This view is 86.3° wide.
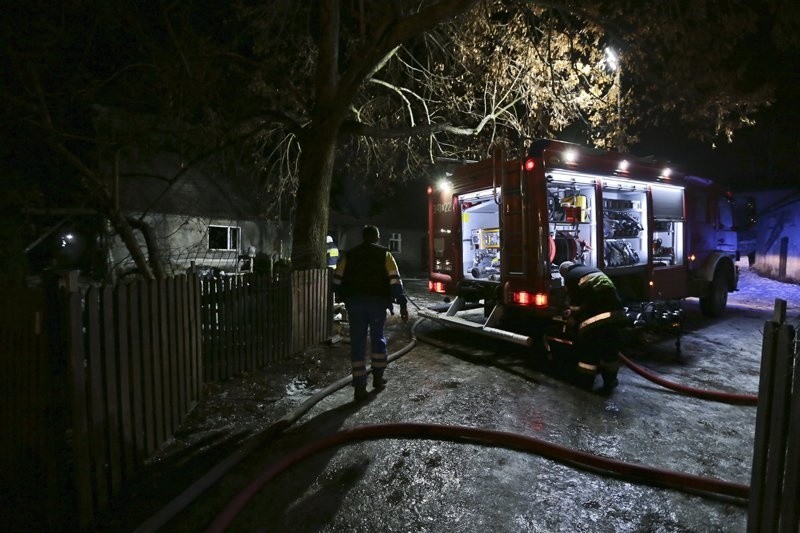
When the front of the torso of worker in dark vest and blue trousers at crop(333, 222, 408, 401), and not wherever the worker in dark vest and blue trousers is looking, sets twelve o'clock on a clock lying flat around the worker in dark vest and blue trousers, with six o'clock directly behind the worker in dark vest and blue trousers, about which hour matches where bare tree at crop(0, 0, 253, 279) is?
The bare tree is roughly at 10 o'clock from the worker in dark vest and blue trousers.

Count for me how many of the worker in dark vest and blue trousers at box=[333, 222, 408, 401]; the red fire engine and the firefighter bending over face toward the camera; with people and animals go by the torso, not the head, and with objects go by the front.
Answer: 0

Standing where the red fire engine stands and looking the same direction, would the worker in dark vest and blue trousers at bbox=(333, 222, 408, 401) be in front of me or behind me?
behind

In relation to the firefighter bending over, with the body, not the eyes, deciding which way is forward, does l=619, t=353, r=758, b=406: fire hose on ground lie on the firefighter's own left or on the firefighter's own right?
on the firefighter's own right

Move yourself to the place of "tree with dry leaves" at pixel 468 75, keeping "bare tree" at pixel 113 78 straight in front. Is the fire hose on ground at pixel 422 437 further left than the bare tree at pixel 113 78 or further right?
left

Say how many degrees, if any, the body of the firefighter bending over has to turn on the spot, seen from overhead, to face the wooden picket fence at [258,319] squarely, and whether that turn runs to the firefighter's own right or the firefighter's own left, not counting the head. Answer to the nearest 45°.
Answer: approximately 45° to the firefighter's own left

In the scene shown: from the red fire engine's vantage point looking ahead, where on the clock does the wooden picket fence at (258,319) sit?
The wooden picket fence is roughly at 6 o'clock from the red fire engine.

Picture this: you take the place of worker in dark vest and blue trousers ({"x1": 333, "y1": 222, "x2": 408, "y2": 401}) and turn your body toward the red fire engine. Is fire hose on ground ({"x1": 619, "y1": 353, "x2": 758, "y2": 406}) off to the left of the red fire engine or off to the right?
right

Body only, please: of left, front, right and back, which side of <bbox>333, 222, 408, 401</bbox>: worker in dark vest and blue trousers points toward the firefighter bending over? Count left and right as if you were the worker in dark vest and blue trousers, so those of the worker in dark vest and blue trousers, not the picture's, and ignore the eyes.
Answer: right

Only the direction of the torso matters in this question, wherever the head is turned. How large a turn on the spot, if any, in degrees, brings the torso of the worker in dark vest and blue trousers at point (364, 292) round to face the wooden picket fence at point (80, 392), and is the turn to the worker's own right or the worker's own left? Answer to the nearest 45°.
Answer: approximately 135° to the worker's own left

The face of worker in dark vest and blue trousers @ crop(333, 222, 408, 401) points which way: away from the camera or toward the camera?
away from the camera

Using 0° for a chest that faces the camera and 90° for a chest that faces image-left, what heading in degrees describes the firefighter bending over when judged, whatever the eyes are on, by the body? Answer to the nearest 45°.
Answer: approximately 135°

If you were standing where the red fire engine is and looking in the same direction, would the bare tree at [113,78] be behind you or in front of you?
behind

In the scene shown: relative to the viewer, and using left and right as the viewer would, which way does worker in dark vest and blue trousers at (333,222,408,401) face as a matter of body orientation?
facing away from the viewer
